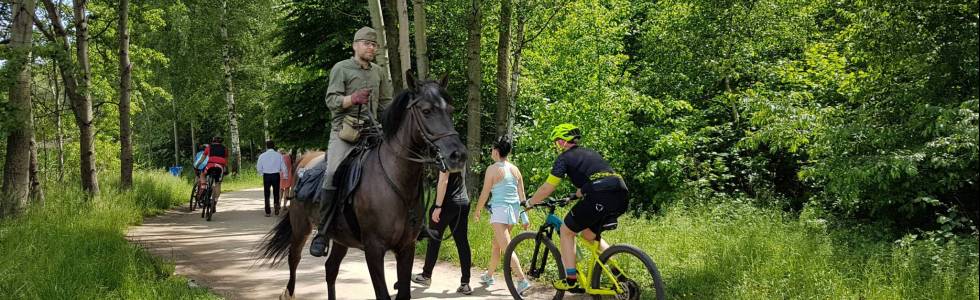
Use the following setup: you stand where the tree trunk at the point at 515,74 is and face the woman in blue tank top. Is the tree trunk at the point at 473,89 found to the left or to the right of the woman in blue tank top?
right

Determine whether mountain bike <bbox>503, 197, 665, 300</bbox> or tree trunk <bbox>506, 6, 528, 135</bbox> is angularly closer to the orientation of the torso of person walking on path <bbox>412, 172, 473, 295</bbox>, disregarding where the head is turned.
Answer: the tree trunk

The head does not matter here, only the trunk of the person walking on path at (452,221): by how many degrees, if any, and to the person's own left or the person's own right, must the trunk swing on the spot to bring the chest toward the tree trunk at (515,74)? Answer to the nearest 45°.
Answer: approximately 45° to the person's own right

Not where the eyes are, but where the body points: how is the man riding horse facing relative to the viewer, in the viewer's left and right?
facing the viewer and to the right of the viewer

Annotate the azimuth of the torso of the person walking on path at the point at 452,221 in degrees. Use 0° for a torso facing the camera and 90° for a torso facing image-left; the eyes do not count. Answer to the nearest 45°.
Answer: approximately 135°

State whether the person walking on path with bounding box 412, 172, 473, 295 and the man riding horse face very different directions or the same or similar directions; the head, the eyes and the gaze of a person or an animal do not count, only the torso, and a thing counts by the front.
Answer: very different directions

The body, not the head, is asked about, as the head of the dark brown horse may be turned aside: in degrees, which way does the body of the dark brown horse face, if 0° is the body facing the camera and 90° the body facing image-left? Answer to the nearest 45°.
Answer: approximately 315°

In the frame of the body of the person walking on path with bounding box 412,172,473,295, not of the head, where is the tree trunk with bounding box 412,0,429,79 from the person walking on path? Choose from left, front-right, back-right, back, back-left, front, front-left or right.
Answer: front-right

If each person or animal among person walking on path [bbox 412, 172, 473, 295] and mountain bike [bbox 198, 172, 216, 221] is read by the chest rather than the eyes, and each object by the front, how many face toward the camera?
1
